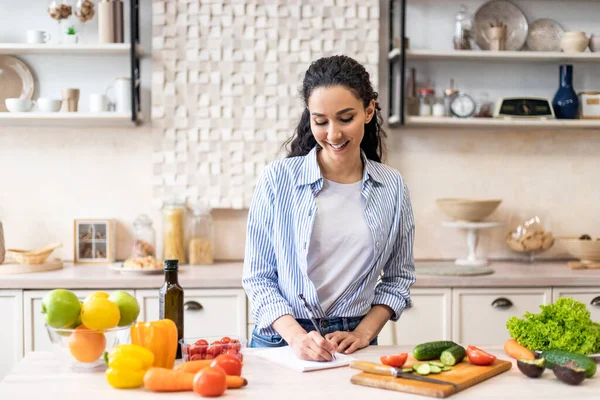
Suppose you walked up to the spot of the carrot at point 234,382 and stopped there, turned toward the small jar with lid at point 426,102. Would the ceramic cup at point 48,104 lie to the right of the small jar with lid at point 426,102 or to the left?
left

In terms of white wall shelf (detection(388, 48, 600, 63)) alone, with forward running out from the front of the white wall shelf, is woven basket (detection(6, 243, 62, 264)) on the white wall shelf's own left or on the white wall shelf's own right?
on the white wall shelf's own right

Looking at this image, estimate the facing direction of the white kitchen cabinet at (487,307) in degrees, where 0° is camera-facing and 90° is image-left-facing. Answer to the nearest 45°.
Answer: approximately 0°

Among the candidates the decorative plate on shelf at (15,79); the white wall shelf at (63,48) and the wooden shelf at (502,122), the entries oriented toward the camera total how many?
3

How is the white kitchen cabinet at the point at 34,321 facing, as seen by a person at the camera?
facing the viewer

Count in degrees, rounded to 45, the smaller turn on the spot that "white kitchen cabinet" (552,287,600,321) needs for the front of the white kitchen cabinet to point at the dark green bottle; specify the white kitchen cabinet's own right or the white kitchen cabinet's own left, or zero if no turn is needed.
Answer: approximately 45° to the white kitchen cabinet's own right

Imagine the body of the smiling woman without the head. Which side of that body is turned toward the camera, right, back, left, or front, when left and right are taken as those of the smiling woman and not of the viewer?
front

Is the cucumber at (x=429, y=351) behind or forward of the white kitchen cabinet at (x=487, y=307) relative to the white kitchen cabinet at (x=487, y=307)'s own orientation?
forward

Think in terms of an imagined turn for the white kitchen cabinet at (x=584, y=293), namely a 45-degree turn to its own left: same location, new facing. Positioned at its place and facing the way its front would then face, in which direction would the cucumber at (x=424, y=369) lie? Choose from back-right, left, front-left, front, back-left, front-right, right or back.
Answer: front-right

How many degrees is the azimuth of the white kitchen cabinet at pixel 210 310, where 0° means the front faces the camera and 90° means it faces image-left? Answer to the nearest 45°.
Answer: approximately 0°

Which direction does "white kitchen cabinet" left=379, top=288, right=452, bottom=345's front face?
toward the camera

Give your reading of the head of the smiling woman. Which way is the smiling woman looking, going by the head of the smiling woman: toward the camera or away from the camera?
toward the camera
